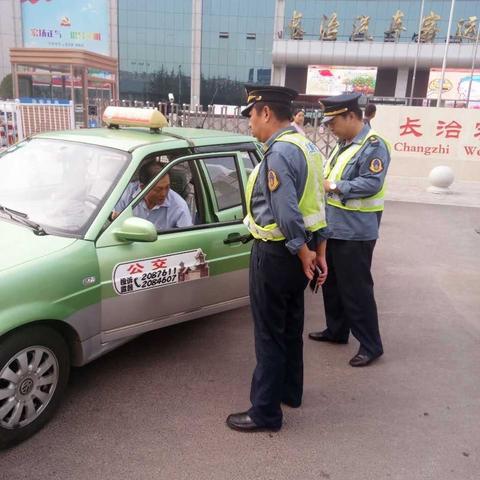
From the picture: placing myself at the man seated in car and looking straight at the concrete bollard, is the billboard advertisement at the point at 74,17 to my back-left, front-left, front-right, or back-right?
front-left

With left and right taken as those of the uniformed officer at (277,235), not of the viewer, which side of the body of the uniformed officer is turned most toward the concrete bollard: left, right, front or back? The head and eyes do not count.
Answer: right

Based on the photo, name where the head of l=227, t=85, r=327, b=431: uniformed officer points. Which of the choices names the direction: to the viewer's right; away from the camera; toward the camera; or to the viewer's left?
to the viewer's left

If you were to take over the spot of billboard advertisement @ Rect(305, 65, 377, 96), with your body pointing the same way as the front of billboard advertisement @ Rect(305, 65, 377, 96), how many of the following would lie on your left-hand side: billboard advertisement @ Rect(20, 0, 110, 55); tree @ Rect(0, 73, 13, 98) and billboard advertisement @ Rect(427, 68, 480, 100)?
1

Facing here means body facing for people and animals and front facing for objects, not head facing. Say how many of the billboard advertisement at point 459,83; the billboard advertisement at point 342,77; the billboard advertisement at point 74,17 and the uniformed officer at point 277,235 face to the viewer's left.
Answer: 1

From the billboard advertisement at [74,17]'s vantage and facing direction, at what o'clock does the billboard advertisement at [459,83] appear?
the billboard advertisement at [459,83] is roughly at 10 o'clock from the billboard advertisement at [74,17].

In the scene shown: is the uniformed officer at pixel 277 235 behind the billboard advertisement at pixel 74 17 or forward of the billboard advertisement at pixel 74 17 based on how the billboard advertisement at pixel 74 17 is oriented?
forward

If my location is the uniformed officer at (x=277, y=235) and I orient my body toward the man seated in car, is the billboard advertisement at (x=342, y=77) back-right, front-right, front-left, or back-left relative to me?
front-right

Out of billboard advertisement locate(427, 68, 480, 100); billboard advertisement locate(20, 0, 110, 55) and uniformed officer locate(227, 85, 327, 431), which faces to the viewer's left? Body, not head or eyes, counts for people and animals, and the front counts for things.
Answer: the uniformed officer

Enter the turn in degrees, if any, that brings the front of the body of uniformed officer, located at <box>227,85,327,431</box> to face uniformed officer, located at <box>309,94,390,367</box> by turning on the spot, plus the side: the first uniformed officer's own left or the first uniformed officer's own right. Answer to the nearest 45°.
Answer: approximately 135° to the first uniformed officer's own right

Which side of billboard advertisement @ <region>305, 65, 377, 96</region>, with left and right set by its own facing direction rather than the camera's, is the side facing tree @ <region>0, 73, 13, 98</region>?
right

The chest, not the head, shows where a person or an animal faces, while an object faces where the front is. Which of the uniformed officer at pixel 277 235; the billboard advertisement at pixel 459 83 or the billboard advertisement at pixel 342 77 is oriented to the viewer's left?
the uniformed officer

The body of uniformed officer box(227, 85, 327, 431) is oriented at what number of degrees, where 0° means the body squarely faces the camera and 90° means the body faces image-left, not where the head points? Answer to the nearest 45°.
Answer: approximately 90°

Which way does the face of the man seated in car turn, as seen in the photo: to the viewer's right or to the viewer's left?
to the viewer's right

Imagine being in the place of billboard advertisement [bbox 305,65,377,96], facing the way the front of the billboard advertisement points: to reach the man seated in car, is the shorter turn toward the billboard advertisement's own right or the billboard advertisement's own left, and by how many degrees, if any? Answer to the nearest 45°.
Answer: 0° — it already faces them

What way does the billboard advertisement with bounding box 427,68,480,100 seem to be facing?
toward the camera

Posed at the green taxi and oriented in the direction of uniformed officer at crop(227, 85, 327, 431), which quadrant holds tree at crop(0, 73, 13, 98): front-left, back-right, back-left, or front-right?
back-left

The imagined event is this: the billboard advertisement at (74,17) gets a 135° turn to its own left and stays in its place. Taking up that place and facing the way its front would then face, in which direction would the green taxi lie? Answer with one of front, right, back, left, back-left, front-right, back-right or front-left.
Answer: back-right
